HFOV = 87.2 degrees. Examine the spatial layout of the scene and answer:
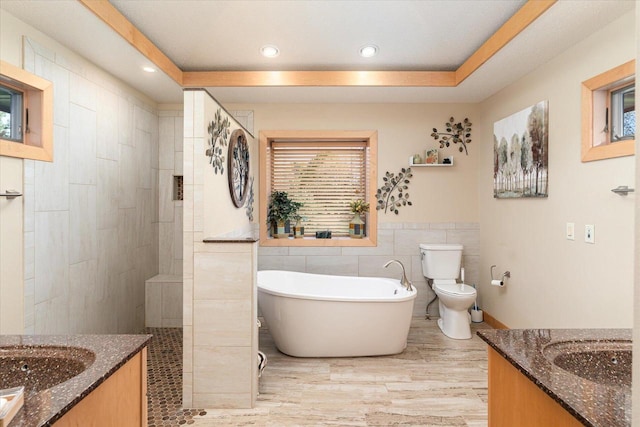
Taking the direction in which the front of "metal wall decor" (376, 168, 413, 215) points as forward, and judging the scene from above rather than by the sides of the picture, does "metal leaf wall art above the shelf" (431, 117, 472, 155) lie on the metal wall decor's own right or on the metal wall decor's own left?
on the metal wall decor's own left

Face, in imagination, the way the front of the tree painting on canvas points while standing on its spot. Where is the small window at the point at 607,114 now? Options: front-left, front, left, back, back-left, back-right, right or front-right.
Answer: left

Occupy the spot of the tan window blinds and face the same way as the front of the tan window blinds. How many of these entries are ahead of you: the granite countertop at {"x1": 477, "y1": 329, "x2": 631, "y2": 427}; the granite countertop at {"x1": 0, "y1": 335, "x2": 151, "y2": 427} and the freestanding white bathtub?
3

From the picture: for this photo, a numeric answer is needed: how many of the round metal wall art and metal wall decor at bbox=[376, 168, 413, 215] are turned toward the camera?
1

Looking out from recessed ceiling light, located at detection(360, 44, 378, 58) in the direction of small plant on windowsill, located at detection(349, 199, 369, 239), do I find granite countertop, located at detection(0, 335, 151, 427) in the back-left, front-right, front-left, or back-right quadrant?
back-left

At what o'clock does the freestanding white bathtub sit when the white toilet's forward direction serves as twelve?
The freestanding white bathtub is roughly at 3 o'clock from the white toilet.

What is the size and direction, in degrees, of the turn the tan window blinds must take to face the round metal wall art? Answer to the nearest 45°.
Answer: approximately 45° to its right

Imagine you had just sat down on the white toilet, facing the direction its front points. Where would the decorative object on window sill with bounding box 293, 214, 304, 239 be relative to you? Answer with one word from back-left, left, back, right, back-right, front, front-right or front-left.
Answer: back-right

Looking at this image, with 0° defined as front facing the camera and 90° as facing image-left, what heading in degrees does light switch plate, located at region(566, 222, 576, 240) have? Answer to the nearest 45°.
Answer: approximately 45°

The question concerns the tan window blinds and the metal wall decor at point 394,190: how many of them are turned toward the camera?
2

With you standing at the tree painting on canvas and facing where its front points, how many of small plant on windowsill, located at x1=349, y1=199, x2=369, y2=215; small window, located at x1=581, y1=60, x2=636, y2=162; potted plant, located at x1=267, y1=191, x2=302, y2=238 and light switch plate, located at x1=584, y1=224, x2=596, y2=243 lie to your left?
2

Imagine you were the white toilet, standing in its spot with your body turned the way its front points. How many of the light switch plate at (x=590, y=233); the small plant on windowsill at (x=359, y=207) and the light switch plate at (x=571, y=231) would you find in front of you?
2

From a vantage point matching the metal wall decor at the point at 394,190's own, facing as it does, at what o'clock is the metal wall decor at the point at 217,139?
the metal wall decor at the point at 217,139 is roughly at 1 o'clock from the metal wall decor at the point at 394,190.
